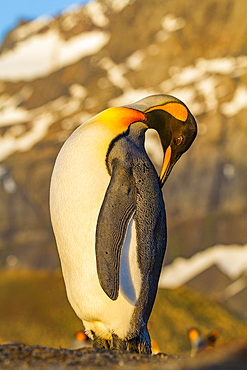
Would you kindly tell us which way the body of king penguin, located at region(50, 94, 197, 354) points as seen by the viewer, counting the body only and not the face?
to the viewer's left
